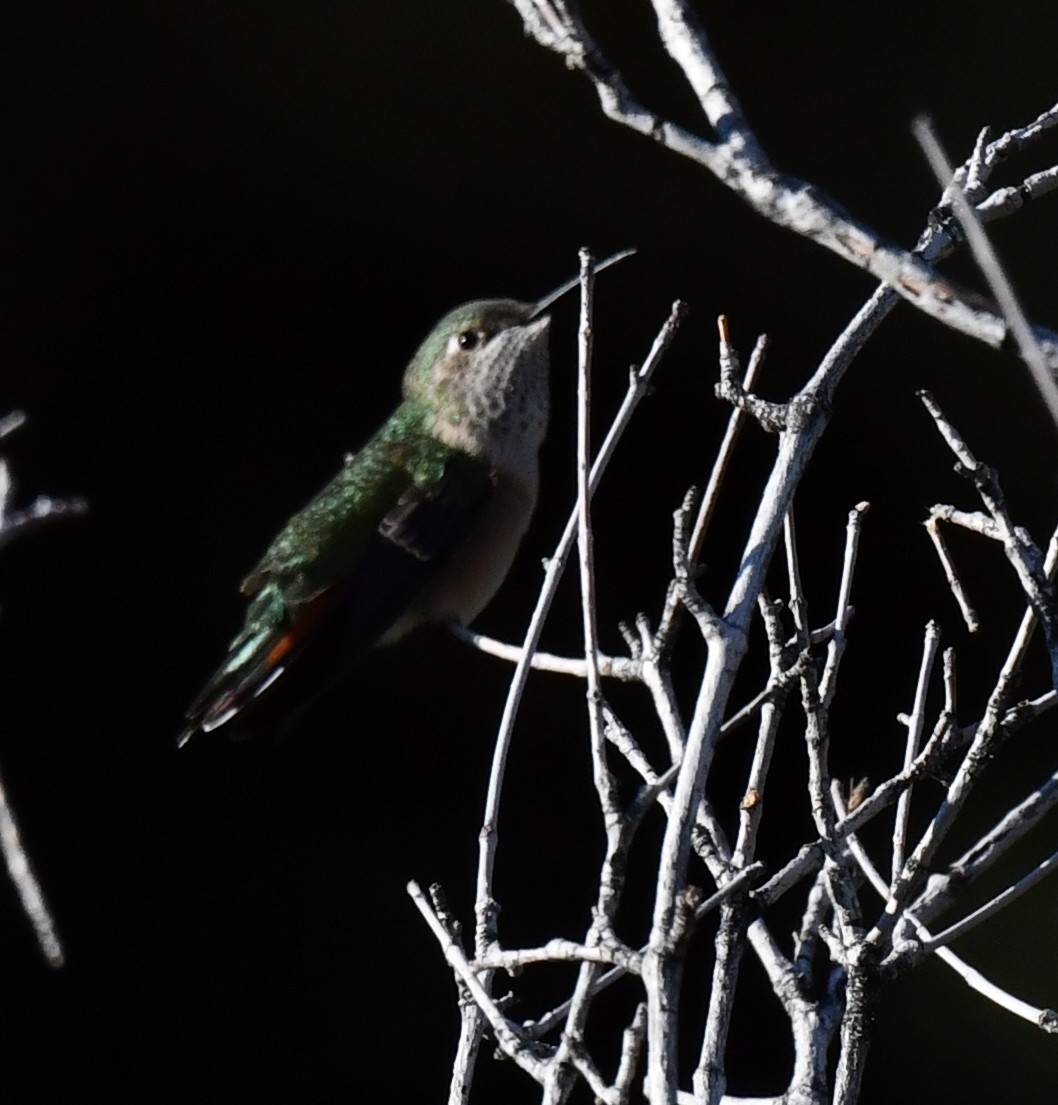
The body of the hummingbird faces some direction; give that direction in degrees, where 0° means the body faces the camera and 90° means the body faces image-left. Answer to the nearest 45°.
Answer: approximately 270°
